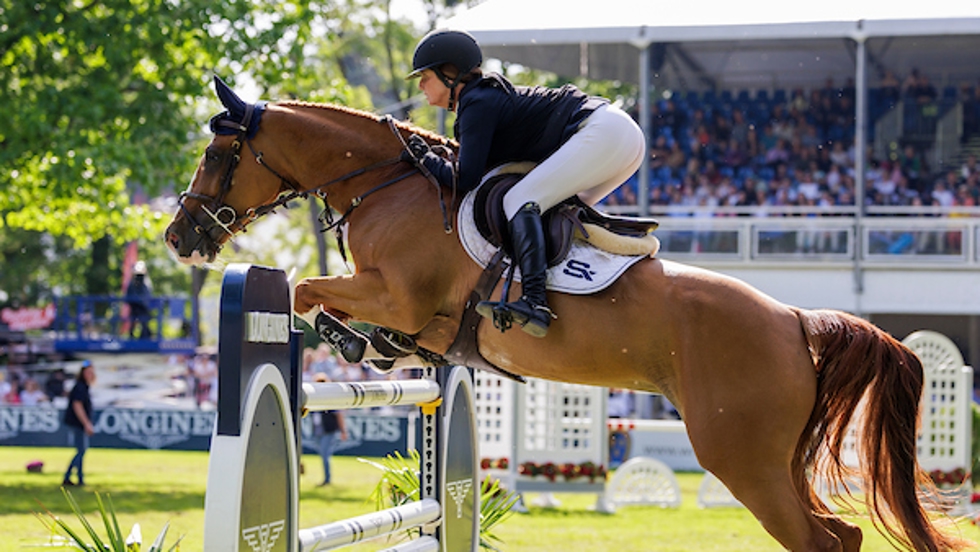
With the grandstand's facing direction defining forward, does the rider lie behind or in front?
in front

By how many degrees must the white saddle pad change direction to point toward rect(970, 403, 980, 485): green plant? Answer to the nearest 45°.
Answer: approximately 135° to its right

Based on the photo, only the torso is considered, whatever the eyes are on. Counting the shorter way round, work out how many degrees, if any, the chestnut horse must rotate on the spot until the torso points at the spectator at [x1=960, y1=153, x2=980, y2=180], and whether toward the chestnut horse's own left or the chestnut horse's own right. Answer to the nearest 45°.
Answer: approximately 135° to the chestnut horse's own right

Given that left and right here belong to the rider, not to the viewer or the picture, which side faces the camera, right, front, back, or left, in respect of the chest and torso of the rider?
left

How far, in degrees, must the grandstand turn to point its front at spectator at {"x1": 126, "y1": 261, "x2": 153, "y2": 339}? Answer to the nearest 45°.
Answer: approximately 90° to its right

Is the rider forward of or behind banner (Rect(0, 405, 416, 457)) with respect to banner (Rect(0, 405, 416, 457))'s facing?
forward

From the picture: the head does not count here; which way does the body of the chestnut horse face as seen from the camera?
to the viewer's left

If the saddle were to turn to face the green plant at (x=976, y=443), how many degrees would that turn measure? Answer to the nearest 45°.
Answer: approximately 135° to its right

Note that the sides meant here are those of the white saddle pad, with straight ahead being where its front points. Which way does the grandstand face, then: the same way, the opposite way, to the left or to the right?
to the left

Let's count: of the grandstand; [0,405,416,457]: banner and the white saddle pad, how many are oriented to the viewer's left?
1

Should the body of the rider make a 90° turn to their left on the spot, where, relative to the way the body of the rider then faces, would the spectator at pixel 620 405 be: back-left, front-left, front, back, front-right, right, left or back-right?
back

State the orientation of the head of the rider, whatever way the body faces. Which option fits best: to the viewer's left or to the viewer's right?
to the viewer's left

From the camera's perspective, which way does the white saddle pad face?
to the viewer's left

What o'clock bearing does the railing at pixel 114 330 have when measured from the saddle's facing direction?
The railing is roughly at 2 o'clock from the saddle.

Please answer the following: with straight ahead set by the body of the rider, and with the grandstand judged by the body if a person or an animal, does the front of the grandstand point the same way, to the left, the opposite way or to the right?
to the left

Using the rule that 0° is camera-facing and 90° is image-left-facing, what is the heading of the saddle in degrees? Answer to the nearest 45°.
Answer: approximately 90°
